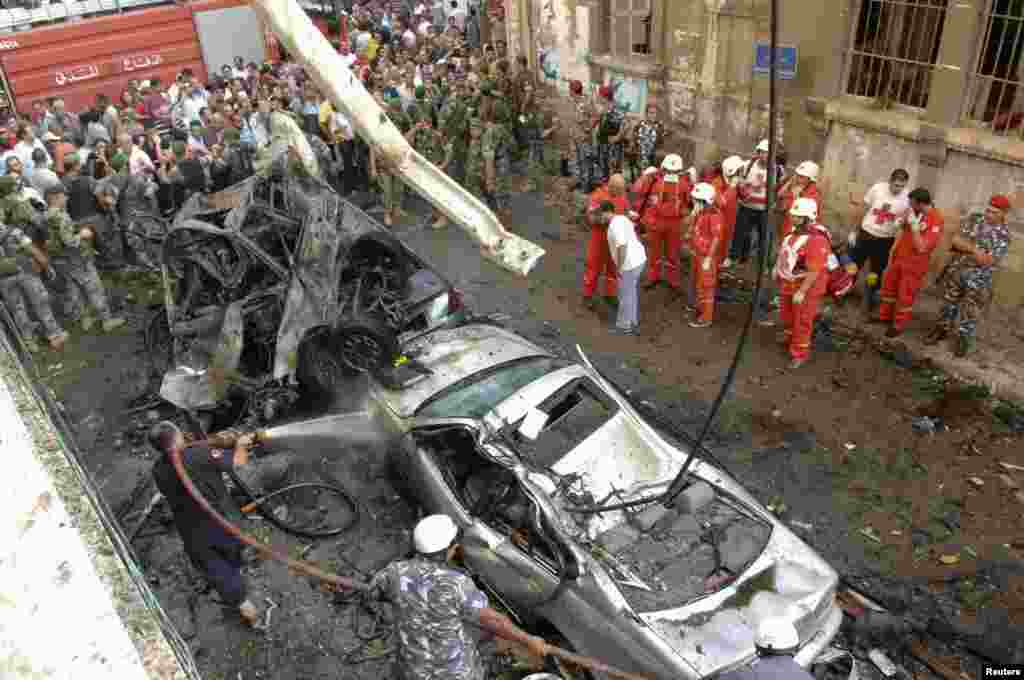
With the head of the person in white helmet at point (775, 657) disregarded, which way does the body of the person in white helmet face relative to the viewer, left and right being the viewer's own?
facing away from the viewer

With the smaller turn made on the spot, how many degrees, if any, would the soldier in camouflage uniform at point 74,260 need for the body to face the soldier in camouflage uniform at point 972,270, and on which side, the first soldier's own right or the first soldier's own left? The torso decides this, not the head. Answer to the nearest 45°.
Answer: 0° — they already face them

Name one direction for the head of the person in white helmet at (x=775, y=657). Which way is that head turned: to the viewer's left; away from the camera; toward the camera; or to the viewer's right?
away from the camera

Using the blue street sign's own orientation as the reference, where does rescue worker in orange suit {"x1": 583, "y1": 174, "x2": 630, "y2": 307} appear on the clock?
The rescue worker in orange suit is roughly at 1 o'clock from the blue street sign.

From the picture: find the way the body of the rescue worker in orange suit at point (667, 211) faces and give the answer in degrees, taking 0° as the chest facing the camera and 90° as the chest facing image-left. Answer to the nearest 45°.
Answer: approximately 0°

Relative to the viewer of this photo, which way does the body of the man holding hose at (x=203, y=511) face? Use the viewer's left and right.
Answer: facing to the right of the viewer

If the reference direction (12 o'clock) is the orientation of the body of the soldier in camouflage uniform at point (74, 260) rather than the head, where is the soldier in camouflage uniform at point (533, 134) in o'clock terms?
the soldier in camouflage uniform at point (533, 134) is roughly at 10 o'clock from the soldier in camouflage uniform at point (74, 260).

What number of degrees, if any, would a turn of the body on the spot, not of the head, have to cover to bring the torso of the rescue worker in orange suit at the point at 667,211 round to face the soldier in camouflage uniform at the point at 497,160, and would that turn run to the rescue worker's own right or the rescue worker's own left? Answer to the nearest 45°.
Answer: approximately 135° to the rescue worker's own right

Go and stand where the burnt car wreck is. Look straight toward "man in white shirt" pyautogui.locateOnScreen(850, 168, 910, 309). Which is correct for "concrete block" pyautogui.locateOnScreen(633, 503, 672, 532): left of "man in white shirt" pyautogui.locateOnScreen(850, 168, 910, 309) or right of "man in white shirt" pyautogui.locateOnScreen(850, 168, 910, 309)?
right
